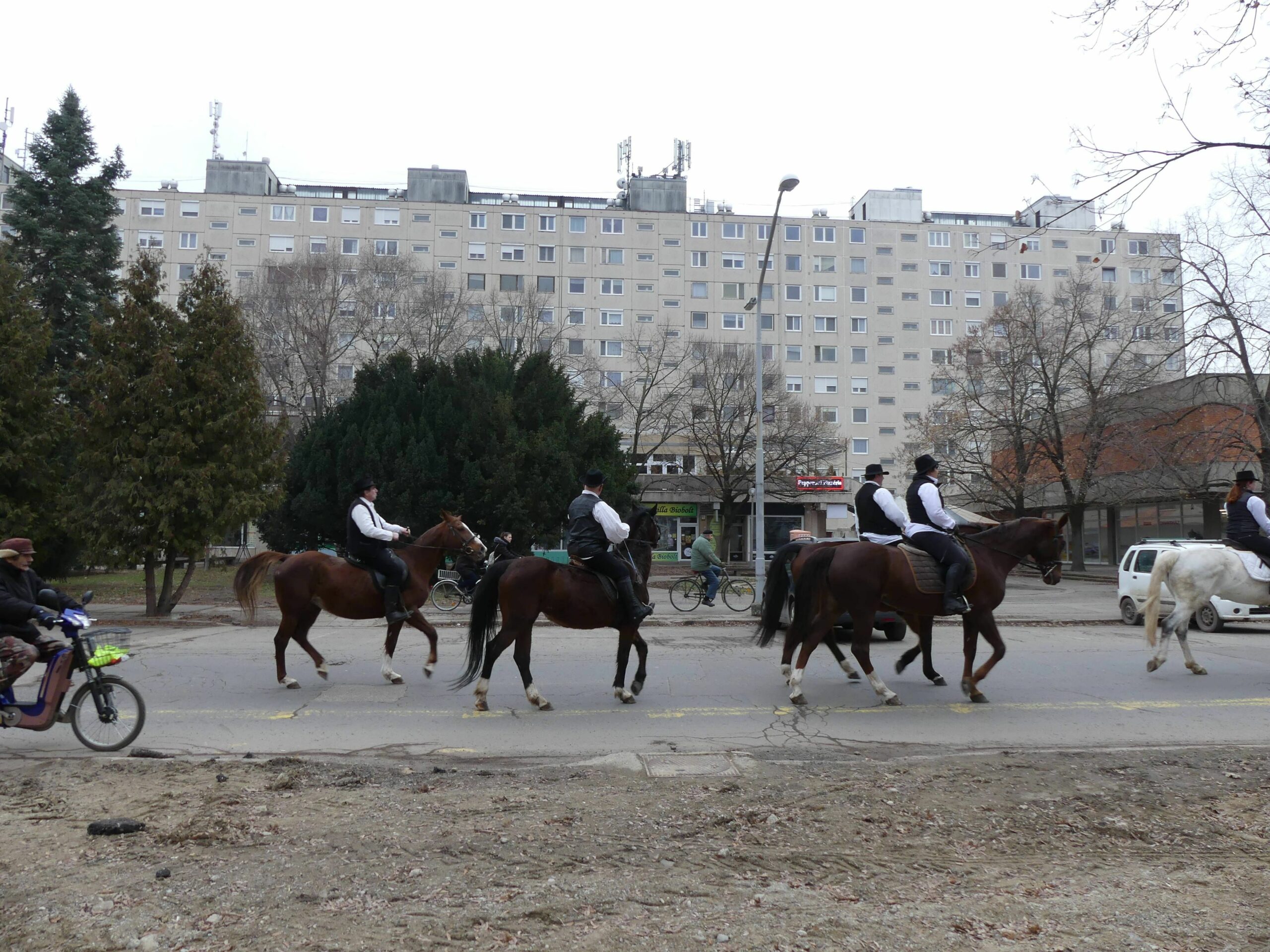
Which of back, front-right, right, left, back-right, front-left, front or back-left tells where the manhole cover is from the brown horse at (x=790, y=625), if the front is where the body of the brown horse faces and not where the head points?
right

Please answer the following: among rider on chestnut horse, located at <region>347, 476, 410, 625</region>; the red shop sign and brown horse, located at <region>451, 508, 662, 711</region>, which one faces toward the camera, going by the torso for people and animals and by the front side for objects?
the red shop sign

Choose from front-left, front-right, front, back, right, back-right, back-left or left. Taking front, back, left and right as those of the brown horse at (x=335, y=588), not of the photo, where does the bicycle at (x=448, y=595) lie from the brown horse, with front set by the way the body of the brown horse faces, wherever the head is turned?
left

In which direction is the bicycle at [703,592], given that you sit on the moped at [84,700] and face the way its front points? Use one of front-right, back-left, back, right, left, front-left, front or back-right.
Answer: front-left

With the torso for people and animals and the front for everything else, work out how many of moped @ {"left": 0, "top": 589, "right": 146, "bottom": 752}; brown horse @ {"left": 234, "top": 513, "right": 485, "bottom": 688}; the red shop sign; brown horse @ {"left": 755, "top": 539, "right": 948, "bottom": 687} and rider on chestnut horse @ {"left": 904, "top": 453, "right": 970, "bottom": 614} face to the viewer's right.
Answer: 4

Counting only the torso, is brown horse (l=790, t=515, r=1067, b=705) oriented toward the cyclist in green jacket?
no

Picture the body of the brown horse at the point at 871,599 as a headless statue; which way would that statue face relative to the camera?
to the viewer's right

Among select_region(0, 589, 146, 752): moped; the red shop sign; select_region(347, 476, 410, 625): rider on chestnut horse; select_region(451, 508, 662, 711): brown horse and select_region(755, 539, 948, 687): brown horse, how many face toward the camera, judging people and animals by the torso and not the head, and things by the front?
1

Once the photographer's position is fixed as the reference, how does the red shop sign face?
facing the viewer

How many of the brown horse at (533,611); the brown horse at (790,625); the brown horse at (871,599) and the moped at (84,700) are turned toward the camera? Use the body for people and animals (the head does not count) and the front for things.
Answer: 0

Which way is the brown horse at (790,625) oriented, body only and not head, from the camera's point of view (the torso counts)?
to the viewer's right

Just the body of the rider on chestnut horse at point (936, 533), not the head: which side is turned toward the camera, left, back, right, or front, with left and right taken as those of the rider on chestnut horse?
right

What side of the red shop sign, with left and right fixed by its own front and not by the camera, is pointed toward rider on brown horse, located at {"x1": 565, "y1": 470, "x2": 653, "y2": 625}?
front

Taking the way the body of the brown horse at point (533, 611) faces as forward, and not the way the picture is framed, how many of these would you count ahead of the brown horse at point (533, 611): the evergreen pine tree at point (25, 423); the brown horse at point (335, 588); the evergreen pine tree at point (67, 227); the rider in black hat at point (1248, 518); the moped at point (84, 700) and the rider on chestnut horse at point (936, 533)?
2

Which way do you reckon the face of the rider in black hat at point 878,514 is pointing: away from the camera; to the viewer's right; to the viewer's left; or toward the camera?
to the viewer's right

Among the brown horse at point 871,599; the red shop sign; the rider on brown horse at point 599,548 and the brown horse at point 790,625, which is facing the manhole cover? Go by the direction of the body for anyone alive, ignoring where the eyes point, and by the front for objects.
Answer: the red shop sign

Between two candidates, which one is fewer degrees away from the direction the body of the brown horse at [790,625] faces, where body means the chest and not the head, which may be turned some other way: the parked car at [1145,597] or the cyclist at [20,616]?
the parked car

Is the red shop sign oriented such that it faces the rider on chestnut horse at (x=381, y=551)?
yes

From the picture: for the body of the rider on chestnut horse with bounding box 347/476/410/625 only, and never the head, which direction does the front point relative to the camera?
to the viewer's right
